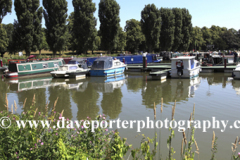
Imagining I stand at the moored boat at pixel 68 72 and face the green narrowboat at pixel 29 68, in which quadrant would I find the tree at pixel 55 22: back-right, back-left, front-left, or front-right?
front-right

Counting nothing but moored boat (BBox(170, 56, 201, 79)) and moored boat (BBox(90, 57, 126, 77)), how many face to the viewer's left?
0

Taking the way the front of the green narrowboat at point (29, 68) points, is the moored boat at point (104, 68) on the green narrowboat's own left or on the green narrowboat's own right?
on the green narrowboat's own right

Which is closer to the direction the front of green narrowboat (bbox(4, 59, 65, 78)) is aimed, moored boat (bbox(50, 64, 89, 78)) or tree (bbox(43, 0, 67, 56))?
the tree

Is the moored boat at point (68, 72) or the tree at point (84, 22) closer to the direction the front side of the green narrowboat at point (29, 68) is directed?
the tree
